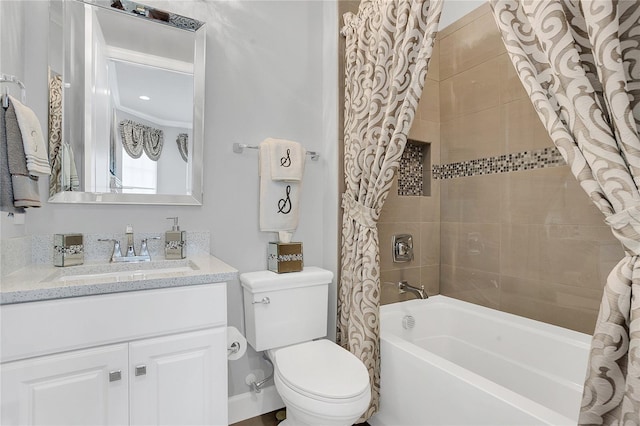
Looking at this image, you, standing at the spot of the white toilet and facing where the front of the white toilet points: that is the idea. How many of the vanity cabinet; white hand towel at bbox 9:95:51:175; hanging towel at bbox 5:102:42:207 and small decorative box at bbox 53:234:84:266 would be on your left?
0

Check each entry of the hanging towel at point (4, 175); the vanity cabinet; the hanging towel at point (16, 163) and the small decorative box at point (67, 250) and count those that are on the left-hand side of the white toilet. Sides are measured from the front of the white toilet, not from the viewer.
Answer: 0

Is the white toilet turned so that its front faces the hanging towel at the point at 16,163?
no

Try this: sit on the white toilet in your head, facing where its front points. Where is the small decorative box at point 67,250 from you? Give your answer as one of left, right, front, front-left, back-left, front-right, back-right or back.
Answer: back-right

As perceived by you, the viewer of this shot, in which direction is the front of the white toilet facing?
facing the viewer and to the right of the viewer

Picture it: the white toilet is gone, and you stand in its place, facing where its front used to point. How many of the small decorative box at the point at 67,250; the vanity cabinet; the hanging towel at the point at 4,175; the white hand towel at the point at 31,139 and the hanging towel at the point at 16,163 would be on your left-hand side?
0

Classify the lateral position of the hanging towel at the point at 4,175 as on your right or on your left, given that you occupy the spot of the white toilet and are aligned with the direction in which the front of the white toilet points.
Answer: on your right

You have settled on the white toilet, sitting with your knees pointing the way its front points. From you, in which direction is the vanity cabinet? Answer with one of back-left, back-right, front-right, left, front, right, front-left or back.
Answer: right

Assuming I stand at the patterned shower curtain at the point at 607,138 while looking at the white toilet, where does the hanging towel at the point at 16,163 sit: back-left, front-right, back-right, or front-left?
front-left

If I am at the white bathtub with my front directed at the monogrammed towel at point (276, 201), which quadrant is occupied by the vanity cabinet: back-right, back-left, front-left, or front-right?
front-left
